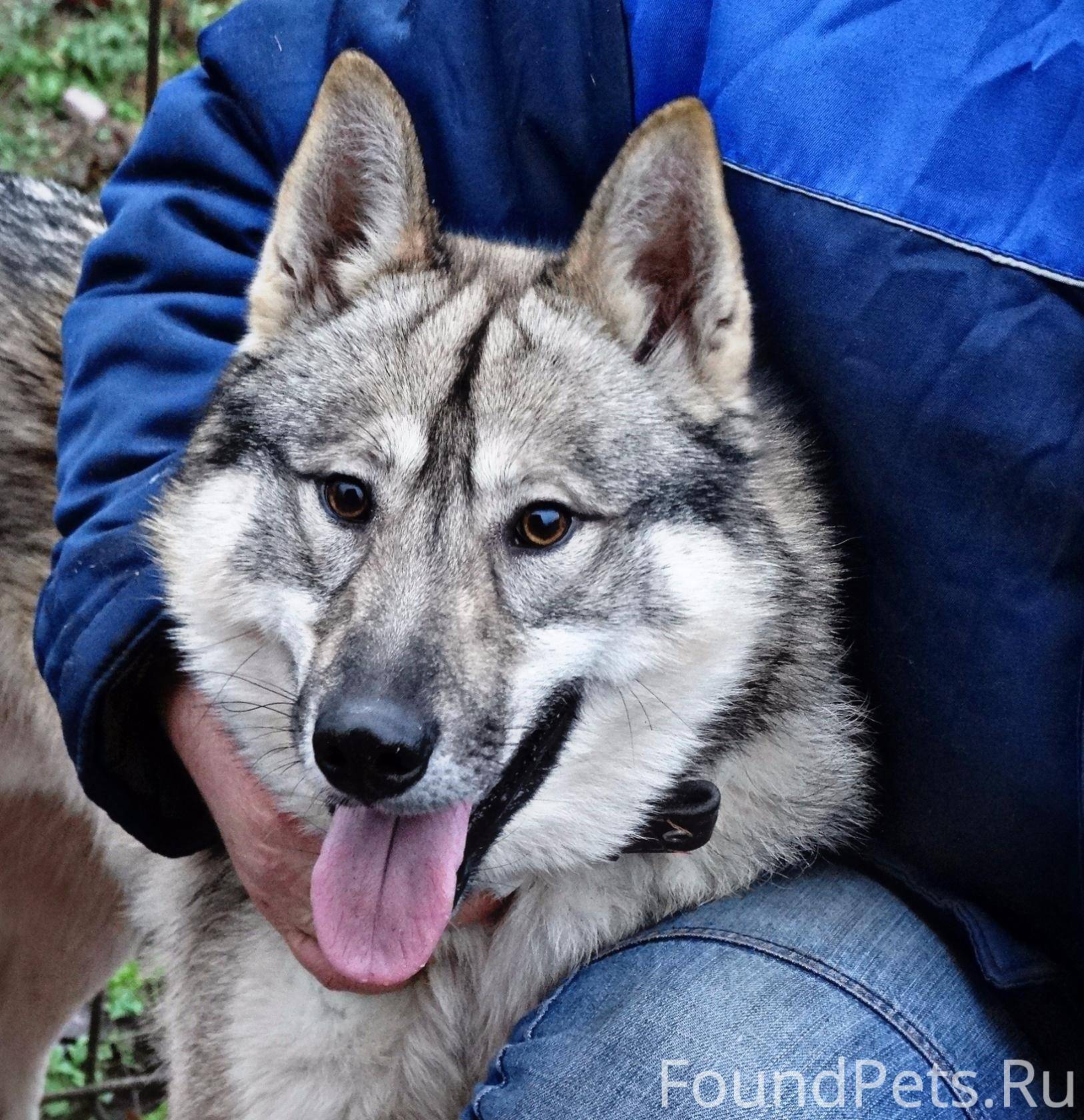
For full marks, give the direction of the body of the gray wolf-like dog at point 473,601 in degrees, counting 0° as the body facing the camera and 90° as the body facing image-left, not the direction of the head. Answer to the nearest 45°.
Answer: approximately 315°
